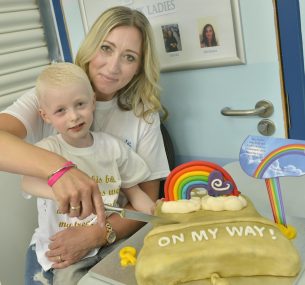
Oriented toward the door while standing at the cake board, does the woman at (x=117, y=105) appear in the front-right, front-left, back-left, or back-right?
front-left

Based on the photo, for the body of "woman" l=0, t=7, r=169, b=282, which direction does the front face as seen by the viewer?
toward the camera

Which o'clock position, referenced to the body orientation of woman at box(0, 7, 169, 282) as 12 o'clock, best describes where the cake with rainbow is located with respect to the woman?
The cake with rainbow is roughly at 12 o'clock from the woman.

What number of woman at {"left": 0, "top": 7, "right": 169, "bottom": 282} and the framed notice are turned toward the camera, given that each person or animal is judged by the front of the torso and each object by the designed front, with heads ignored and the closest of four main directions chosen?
2

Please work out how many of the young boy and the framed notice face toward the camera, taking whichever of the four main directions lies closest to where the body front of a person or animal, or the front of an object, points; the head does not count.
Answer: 2

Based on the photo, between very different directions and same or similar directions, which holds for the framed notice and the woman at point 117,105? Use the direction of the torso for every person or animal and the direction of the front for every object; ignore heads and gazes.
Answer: same or similar directions

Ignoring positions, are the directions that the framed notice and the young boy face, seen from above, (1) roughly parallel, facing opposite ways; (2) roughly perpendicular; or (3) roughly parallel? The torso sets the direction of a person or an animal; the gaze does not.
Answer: roughly parallel

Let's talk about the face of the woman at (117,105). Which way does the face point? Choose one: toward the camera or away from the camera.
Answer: toward the camera

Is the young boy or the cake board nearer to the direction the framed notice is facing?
the cake board

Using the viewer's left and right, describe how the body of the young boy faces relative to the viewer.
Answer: facing the viewer
